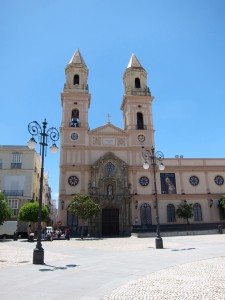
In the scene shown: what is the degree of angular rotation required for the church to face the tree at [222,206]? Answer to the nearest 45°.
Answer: approximately 90° to its left

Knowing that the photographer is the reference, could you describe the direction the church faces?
facing the viewer

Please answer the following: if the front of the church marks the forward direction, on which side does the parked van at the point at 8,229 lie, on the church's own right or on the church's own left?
on the church's own right
